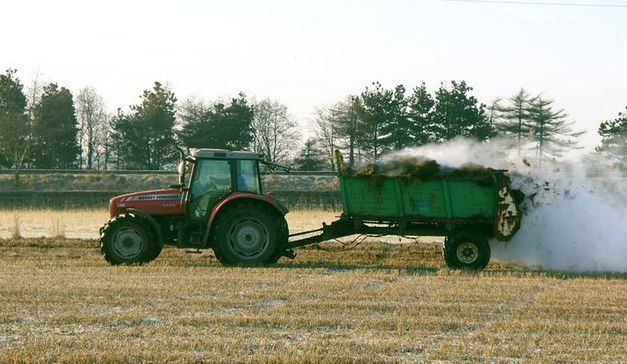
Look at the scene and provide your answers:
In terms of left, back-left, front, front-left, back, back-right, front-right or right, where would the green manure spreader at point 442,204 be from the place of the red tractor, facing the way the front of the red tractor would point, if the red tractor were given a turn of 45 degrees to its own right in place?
back-right

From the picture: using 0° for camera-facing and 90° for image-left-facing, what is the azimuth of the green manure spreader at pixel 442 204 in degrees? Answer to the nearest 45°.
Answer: approximately 90°

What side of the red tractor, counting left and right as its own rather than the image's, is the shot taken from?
left
